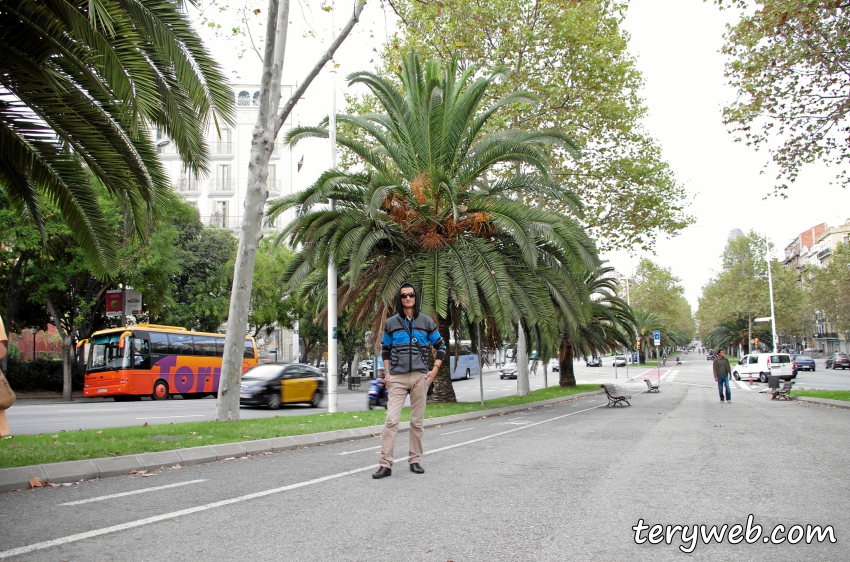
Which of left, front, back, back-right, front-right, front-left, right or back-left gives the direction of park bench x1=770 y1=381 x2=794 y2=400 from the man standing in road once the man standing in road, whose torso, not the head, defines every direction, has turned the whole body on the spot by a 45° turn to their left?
left

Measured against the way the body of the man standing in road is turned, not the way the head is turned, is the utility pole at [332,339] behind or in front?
behind

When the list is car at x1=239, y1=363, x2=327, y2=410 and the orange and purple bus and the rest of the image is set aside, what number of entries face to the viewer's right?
0

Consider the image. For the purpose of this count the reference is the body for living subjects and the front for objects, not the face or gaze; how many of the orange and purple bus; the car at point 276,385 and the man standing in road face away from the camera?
0

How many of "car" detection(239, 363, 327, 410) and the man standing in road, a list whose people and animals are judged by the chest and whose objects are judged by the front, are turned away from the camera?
0

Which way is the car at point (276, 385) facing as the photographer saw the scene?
facing the viewer and to the left of the viewer

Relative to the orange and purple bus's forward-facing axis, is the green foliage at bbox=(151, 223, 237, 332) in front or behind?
behind

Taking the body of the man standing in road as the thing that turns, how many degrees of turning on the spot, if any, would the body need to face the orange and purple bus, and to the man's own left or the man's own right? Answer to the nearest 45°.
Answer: approximately 135° to the man's own right

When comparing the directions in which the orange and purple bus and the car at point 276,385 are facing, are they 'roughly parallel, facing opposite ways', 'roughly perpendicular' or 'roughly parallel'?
roughly parallel

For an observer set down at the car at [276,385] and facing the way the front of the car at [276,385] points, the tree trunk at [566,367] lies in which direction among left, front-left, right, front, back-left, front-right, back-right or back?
back

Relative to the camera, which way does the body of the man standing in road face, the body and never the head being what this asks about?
toward the camera
